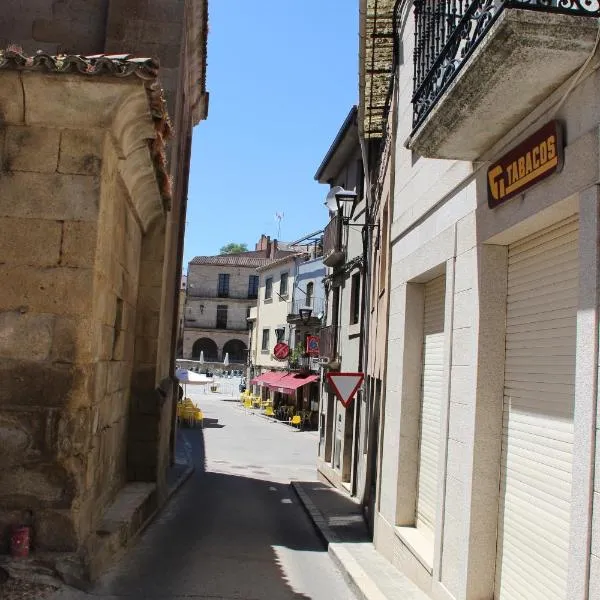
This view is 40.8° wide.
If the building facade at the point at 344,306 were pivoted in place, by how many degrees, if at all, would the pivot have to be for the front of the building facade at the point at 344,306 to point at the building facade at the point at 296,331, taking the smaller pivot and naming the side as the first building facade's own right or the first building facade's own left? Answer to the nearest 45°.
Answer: approximately 90° to the first building facade's own right

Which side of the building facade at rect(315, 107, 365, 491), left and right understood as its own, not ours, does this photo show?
left

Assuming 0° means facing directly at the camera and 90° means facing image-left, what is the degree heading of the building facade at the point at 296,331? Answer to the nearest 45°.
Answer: approximately 45°

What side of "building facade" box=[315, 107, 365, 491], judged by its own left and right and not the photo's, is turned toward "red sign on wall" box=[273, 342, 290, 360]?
right

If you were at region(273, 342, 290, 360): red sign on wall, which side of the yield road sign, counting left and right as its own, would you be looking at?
back

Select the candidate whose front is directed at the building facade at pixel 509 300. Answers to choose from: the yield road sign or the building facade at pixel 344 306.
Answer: the yield road sign

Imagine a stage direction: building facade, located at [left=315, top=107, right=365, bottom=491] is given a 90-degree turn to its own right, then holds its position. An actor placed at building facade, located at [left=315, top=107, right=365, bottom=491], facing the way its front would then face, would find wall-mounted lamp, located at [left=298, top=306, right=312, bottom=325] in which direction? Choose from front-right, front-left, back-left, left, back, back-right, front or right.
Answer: front

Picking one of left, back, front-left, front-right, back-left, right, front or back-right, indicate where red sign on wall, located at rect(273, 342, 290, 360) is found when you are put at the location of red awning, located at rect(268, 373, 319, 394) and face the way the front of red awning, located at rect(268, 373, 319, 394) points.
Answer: back-right

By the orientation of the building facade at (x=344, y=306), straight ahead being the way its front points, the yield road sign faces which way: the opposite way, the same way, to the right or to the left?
to the left

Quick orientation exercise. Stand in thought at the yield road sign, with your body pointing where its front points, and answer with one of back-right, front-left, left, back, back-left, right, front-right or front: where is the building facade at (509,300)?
front

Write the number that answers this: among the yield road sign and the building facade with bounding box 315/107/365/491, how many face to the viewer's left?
1

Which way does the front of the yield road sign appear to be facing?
toward the camera

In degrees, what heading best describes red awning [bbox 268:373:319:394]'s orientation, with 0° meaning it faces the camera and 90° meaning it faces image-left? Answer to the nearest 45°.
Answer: approximately 45°

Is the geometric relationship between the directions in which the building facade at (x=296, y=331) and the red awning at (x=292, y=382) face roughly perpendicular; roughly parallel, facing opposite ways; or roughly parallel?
roughly parallel

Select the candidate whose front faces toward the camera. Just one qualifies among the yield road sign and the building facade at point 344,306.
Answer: the yield road sign
